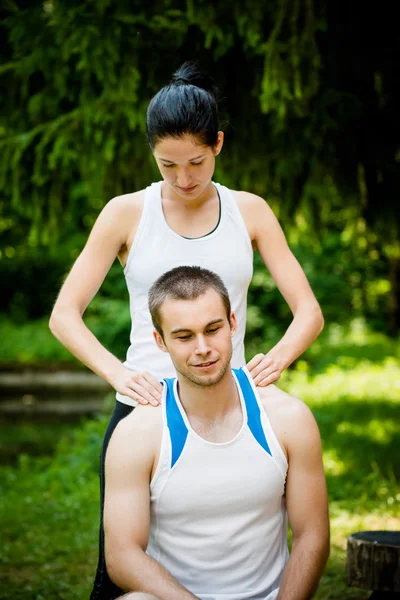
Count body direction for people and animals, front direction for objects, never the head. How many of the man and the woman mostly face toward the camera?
2

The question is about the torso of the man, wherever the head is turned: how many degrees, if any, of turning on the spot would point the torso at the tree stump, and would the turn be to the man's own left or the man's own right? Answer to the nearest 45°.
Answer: approximately 135° to the man's own left
